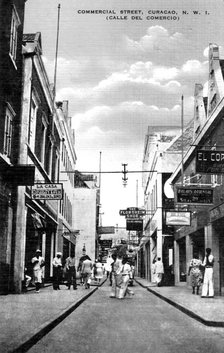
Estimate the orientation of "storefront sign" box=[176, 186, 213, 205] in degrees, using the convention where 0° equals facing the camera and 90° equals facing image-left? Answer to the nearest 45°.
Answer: approximately 0°

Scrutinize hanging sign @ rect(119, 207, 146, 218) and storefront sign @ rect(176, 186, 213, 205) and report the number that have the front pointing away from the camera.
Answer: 0

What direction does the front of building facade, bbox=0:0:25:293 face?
to the viewer's right

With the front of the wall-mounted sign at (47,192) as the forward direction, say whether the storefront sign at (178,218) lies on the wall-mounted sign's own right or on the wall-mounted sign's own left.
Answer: on the wall-mounted sign's own left

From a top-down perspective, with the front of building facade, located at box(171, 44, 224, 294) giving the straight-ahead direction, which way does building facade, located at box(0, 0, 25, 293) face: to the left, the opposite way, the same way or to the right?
the opposite way

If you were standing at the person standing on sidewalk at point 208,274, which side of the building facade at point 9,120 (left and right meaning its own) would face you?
front

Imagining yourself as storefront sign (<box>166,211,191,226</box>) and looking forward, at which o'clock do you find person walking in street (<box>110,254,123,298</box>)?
The person walking in street is roughly at 1 o'clock from the storefront sign.

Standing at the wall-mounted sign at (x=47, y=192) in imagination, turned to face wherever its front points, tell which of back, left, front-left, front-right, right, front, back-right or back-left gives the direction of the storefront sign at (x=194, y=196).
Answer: left

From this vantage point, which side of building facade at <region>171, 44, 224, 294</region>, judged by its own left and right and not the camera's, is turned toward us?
left
